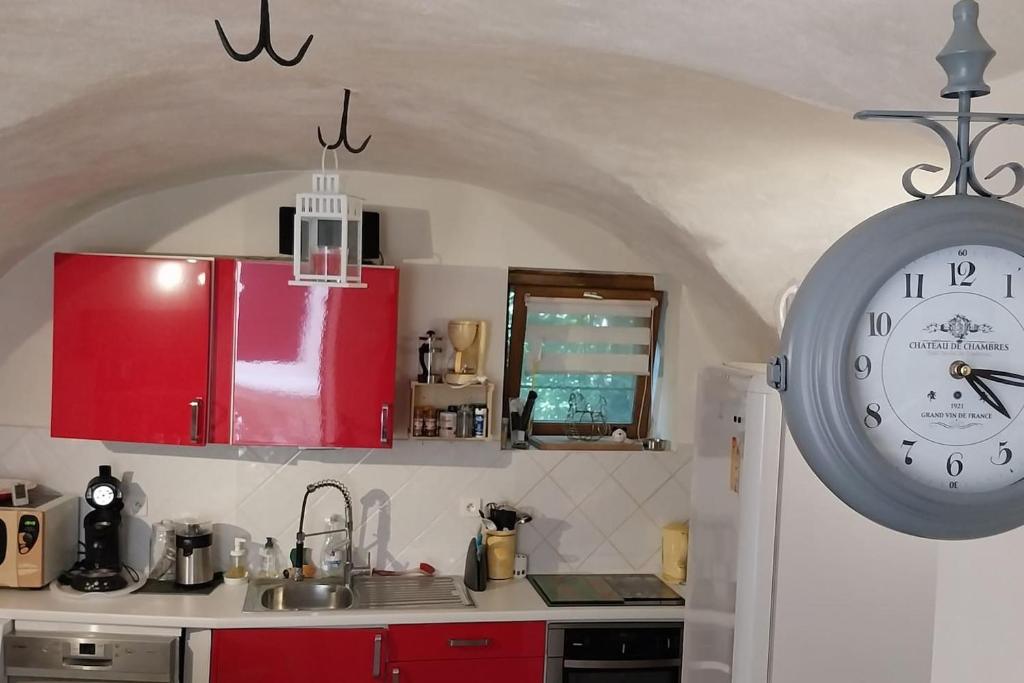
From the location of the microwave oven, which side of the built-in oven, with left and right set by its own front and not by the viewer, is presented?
right

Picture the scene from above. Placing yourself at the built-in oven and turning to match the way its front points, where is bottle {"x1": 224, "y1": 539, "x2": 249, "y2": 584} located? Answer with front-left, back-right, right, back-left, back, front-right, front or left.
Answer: right

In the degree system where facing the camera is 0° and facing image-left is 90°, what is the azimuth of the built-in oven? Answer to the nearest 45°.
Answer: approximately 0°

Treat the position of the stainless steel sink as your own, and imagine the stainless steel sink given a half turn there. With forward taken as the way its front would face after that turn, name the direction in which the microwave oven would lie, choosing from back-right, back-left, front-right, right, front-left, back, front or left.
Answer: left
